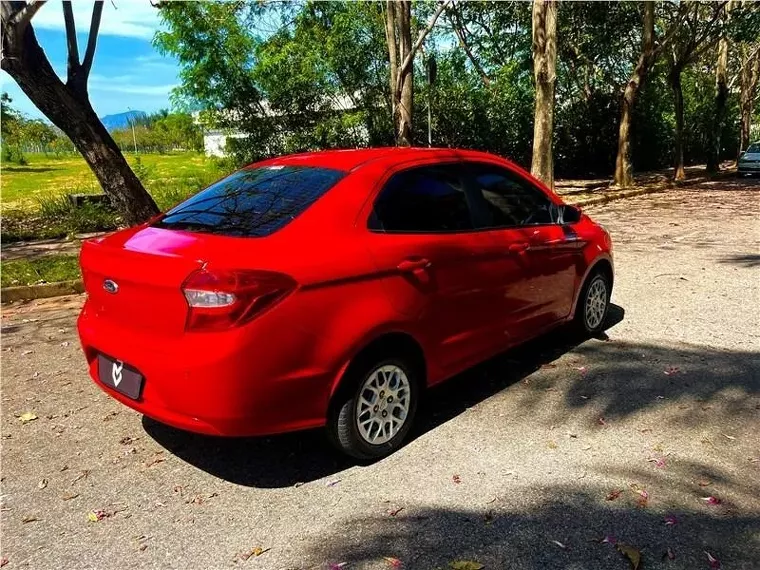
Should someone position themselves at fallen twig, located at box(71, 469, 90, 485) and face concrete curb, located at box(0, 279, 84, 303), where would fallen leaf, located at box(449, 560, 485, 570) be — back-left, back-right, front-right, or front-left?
back-right

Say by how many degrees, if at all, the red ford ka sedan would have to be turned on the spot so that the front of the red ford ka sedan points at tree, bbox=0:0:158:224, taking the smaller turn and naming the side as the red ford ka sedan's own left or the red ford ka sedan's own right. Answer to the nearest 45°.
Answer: approximately 90° to the red ford ka sedan's own left

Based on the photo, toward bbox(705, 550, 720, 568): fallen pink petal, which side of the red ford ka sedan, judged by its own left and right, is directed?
right

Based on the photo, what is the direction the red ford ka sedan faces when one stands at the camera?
facing away from the viewer and to the right of the viewer

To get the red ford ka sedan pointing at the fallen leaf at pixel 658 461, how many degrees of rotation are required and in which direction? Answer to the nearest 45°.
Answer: approximately 45° to its right

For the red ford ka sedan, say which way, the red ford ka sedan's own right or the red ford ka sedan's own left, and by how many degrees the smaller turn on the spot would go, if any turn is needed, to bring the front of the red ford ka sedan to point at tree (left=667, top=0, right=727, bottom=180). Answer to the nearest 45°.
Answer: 0° — it already faces it

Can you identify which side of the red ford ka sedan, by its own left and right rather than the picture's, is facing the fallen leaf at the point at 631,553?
right

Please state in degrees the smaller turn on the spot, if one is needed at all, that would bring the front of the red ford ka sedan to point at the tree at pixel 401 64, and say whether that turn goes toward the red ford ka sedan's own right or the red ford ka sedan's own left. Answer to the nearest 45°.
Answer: approximately 45° to the red ford ka sedan's own left

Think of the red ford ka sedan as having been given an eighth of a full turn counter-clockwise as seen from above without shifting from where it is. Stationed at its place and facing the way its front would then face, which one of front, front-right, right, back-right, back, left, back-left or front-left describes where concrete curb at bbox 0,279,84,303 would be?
front-left
